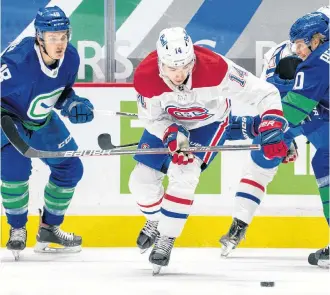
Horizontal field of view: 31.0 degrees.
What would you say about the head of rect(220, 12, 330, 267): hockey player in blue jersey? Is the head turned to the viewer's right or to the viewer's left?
to the viewer's left

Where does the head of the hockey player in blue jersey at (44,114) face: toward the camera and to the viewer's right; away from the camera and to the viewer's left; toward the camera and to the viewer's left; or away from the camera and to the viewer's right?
toward the camera and to the viewer's right

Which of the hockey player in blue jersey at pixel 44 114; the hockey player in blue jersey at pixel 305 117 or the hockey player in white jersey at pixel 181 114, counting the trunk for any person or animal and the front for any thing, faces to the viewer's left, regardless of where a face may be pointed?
the hockey player in blue jersey at pixel 305 117

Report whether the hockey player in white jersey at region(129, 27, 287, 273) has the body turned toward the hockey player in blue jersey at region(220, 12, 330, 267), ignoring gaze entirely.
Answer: no

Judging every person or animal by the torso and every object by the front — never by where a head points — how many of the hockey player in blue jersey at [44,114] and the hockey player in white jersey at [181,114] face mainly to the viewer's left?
0

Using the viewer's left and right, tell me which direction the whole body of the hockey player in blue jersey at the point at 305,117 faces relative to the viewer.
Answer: facing to the left of the viewer

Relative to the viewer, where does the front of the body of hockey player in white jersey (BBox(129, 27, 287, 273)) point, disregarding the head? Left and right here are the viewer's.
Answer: facing the viewer

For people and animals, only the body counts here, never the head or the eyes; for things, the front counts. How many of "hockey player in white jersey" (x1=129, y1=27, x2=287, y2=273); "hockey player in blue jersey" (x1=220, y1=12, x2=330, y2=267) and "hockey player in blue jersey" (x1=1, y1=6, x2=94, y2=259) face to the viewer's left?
1

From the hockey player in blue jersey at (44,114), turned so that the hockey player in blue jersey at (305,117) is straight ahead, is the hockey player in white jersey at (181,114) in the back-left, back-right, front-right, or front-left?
front-right

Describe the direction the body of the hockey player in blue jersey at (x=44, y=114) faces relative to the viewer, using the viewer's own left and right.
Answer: facing the viewer and to the right of the viewer

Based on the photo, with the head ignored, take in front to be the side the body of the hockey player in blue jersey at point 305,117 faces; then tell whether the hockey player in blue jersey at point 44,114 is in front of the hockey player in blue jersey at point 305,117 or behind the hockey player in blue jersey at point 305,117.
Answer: in front

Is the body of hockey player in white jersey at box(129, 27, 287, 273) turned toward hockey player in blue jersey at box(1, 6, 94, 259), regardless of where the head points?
no

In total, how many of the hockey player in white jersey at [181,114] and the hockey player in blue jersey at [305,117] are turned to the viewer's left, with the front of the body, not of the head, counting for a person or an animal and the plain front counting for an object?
1

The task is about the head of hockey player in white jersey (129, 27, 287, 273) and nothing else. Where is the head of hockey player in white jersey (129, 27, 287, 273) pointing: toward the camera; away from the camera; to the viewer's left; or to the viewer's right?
toward the camera

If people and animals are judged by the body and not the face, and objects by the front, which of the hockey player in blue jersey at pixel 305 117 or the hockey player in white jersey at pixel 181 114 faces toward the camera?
the hockey player in white jersey

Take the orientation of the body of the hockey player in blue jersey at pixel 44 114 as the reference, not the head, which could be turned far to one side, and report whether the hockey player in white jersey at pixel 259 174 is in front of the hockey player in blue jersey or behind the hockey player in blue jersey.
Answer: in front
